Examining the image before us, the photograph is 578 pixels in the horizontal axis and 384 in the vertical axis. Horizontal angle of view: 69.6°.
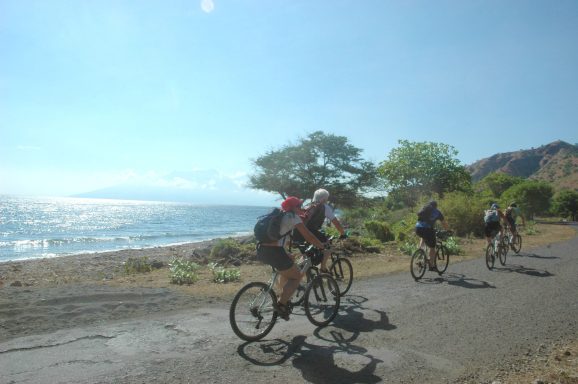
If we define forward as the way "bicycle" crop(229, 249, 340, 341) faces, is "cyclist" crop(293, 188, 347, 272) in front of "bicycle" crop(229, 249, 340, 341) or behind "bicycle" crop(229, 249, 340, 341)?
in front

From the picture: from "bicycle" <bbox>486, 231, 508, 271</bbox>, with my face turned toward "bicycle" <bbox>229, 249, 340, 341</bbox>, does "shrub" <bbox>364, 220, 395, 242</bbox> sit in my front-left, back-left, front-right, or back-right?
back-right

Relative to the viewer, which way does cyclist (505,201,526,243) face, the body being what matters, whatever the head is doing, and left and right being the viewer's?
facing away from the viewer and to the right of the viewer

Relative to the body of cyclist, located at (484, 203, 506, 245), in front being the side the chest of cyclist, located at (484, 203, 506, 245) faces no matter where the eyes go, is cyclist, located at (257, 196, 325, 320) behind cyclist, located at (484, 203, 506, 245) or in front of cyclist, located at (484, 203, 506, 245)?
behind

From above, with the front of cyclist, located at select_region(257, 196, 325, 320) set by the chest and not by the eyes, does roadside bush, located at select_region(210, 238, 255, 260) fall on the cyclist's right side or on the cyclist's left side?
on the cyclist's left side

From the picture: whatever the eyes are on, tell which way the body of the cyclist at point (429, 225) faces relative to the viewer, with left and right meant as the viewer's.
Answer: facing away from the viewer and to the right of the viewer

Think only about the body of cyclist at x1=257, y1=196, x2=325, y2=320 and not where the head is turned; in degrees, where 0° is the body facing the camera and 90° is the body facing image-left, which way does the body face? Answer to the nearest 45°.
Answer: approximately 270°

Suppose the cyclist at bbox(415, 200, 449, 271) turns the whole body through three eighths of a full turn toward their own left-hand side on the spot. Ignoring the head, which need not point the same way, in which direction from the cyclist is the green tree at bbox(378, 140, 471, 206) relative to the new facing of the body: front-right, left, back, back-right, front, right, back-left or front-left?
right

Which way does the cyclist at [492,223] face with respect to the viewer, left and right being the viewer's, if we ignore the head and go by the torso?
facing away from the viewer and to the right of the viewer

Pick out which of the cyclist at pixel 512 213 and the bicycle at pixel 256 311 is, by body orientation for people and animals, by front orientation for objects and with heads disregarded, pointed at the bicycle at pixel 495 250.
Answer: the bicycle at pixel 256 311

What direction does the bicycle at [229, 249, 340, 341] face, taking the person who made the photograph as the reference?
facing away from the viewer and to the right of the viewer

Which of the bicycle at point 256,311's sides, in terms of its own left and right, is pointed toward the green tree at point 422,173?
front
